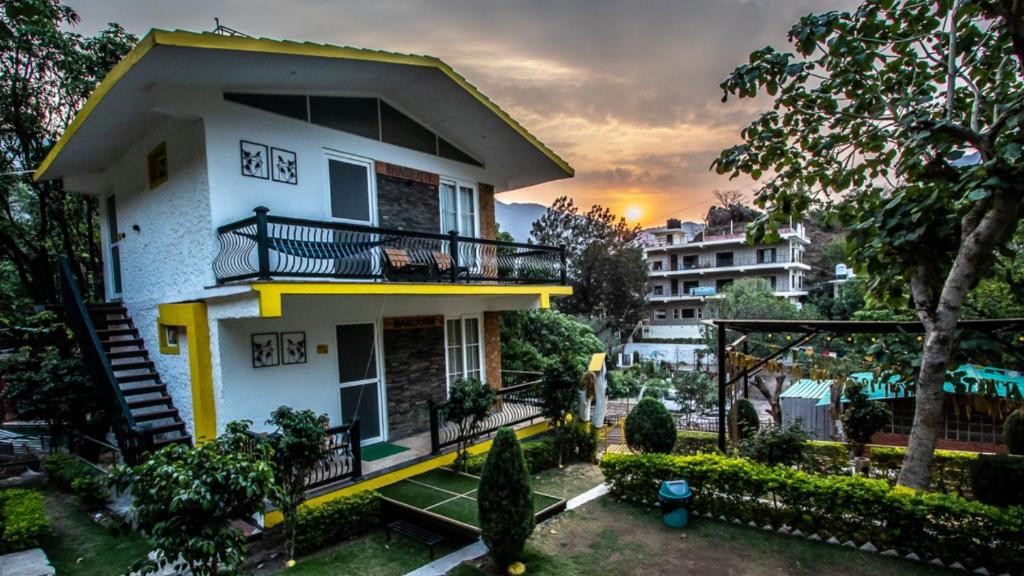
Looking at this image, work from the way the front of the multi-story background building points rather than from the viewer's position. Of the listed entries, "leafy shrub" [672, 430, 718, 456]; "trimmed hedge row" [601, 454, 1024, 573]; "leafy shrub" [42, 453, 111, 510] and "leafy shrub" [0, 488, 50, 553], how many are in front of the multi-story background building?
4

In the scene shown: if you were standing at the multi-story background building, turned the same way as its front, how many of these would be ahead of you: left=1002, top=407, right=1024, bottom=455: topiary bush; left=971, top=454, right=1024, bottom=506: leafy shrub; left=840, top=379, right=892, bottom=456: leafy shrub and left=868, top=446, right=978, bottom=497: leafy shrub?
4

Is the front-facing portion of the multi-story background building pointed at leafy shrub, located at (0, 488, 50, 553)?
yes

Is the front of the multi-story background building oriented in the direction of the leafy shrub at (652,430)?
yes

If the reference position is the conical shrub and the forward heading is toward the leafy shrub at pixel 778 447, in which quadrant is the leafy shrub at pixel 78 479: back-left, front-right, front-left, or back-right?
back-left

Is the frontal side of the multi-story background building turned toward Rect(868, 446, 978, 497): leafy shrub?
yes

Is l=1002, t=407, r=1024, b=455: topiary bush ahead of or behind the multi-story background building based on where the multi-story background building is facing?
ahead

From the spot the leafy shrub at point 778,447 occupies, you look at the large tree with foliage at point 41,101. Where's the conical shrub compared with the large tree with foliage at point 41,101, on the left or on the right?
left

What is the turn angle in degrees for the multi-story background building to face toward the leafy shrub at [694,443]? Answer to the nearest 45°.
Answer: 0° — it already faces it

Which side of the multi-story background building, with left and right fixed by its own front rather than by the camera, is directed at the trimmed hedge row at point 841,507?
front

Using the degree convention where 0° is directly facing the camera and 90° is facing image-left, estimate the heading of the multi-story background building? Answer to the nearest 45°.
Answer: approximately 0°

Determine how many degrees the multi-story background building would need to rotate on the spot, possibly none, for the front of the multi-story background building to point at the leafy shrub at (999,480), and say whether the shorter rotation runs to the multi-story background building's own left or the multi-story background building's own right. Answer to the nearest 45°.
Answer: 0° — it already faces it

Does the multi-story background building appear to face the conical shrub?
yes

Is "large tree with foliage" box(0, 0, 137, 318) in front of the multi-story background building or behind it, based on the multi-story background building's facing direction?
in front
